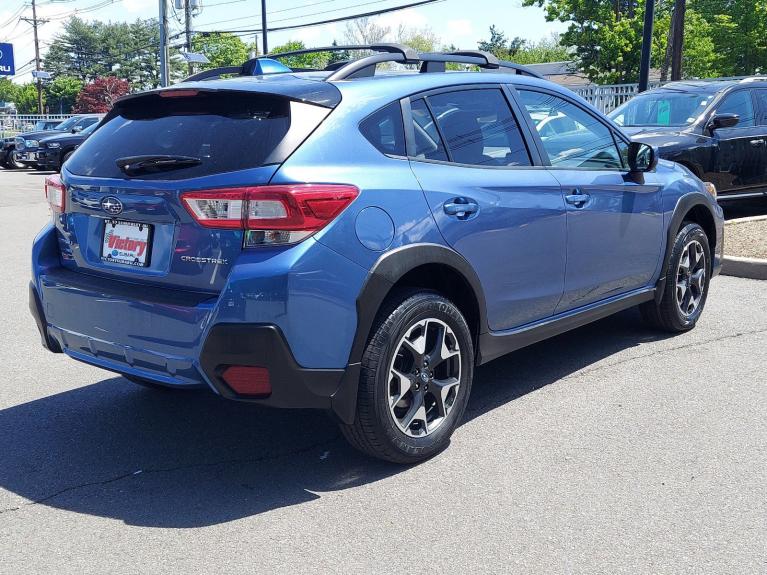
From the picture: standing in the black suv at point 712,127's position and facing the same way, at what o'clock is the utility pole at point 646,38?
The utility pole is roughly at 4 o'clock from the black suv.

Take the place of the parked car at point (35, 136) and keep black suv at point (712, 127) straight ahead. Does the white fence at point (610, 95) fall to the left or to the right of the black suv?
left

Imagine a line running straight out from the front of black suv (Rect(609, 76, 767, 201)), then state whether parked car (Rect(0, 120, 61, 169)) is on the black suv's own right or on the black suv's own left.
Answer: on the black suv's own right

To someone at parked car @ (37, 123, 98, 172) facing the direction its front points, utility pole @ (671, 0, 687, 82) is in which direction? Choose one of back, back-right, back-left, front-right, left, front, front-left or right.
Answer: back-left

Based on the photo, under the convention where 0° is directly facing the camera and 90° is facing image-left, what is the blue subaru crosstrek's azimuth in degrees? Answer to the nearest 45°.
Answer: approximately 225°

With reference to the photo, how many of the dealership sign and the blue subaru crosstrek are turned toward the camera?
1

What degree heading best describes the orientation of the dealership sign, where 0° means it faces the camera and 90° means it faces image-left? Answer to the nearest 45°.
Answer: approximately 0°

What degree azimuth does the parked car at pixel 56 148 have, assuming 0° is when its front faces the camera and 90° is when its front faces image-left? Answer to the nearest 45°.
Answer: approximately 45°

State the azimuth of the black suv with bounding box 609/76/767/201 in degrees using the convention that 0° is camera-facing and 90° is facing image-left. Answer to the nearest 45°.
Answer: approximately 45°

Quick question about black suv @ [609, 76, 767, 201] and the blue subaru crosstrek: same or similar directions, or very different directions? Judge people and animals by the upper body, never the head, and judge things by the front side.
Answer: very different directions

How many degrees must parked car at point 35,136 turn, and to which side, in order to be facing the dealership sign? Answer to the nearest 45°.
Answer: approximately 135° to its right

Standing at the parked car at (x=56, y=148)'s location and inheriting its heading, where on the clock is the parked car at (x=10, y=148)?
the parked car at (x=10, y=148) is roughly at 4 o'clock from the parked car at (x=56, y=148).

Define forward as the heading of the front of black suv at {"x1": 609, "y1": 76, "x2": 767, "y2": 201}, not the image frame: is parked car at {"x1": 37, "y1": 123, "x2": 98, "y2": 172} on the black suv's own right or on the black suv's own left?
on the black suv's own right

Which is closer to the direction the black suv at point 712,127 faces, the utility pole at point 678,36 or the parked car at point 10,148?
the parked car
